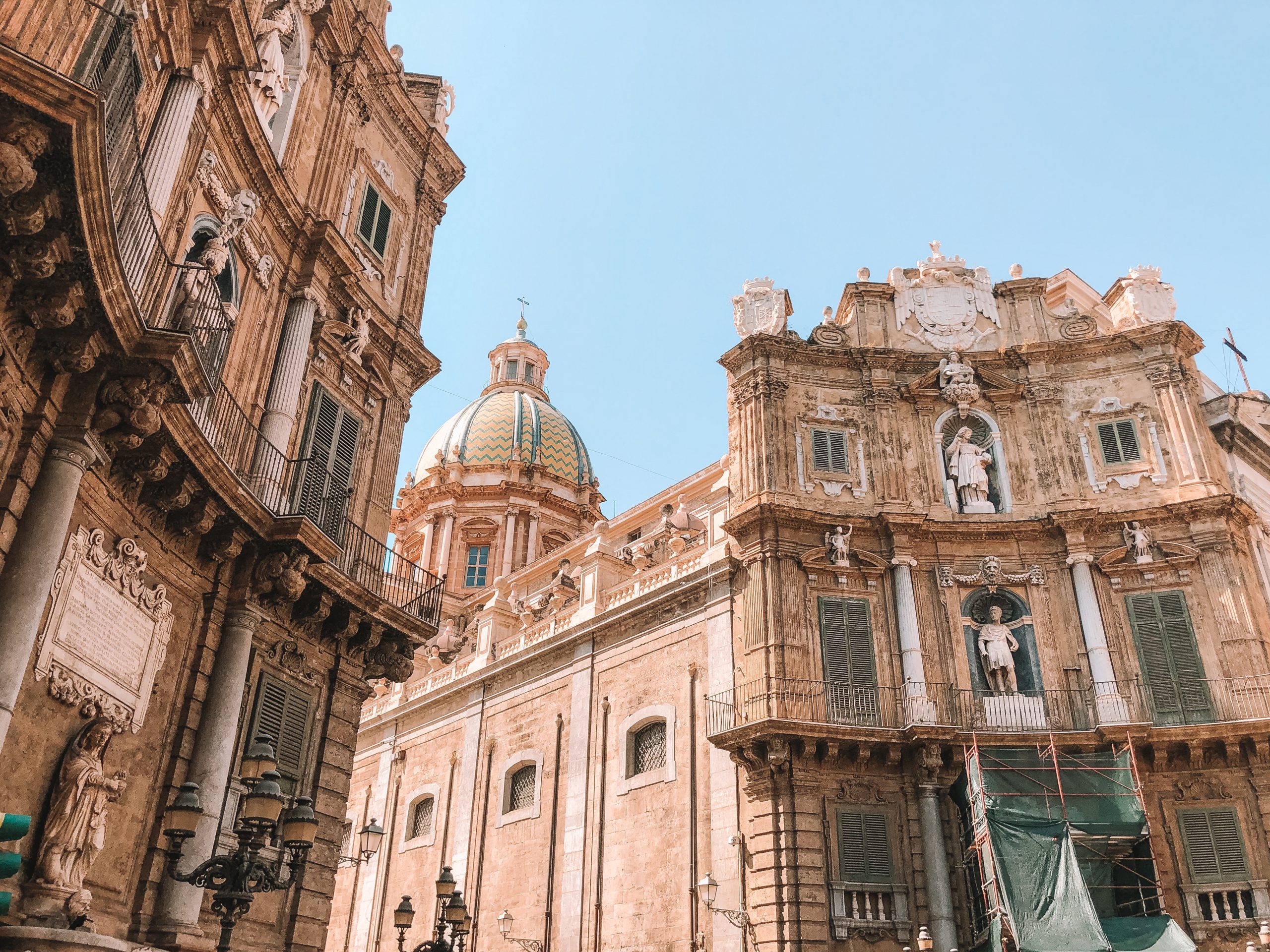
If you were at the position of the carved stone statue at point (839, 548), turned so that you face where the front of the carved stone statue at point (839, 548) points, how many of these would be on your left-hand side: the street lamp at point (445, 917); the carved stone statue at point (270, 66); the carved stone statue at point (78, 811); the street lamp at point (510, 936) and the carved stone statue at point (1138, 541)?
1

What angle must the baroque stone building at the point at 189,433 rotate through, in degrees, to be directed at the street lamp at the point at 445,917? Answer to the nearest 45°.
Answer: approximately 90° to its left

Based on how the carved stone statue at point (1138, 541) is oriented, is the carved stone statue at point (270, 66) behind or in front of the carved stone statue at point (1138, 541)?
in front

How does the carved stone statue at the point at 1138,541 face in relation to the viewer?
toward the camera

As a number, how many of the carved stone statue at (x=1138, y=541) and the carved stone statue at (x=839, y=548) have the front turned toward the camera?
2

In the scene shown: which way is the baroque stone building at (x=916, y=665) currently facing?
toward the camera

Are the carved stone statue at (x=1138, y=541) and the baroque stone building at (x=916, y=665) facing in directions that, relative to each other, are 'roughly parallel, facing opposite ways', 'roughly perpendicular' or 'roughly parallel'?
roughly parallel

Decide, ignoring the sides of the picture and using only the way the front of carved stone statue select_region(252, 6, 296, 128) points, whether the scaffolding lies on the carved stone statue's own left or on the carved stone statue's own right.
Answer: on the carved stone statue's own left

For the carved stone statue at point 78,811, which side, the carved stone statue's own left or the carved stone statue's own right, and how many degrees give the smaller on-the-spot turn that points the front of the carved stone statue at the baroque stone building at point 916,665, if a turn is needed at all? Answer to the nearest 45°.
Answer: approximately 45° to the carved stone statue's own left

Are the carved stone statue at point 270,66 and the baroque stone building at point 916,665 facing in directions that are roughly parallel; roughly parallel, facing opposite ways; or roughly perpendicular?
roughly perpendicular
